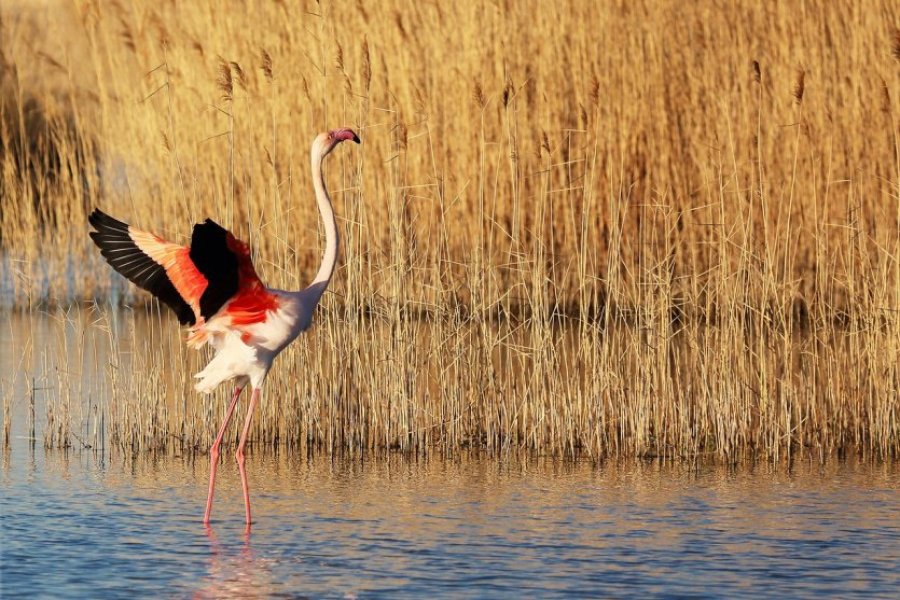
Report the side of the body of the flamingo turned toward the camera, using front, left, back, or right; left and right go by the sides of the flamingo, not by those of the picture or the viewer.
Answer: right
